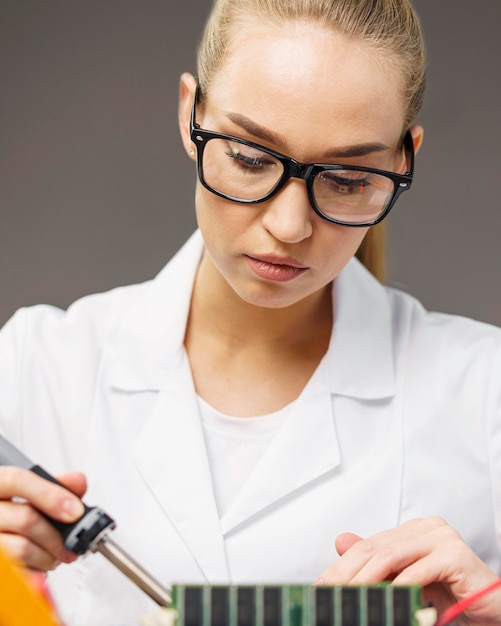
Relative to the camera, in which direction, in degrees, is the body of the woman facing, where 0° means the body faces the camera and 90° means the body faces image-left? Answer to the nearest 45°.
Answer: approximately 0°

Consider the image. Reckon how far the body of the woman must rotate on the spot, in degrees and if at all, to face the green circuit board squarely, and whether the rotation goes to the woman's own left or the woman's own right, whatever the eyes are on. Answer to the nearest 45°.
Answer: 0° — they already face it
